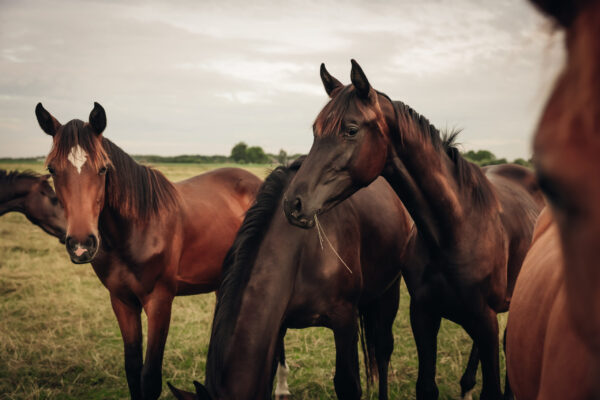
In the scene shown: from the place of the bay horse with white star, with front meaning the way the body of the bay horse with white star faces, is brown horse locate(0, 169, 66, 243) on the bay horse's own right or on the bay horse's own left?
on the bay horse's own right

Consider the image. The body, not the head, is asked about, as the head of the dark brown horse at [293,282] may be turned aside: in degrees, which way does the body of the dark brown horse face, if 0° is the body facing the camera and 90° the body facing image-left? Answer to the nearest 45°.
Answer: approximately 45°

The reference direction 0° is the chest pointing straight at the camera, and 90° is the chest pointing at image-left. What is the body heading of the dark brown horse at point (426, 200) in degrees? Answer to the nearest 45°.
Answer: approximately 45°

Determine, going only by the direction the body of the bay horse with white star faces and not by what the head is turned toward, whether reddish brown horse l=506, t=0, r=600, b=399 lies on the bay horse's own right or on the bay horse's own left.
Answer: on the bay horse's own left
